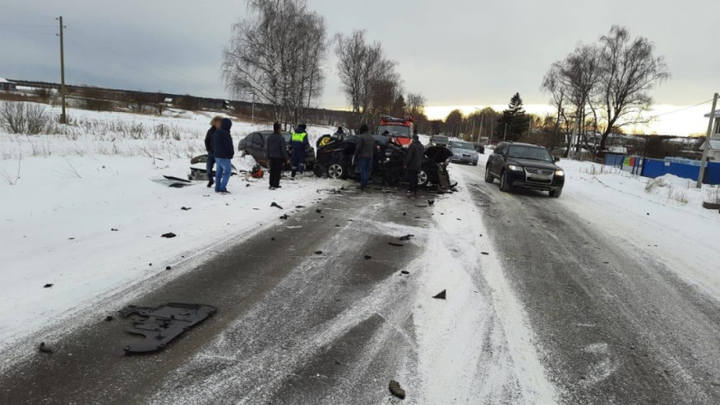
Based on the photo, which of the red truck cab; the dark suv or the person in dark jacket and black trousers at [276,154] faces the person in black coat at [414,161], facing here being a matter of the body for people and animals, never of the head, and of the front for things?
the red truck cab

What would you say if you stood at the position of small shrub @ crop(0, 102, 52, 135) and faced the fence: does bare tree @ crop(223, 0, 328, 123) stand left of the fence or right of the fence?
left

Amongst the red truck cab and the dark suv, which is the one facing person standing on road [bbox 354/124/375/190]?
the red truck cab

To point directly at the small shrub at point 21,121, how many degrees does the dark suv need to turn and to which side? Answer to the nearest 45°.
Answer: approximately 135° to its right

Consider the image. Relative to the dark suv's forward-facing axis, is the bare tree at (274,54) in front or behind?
behind

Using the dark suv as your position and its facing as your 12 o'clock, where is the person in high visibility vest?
The person in high visibility vest is roughly at 4 o'clock from the dark suv.

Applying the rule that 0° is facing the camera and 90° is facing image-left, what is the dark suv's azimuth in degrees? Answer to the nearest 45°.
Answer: approximately 315°
